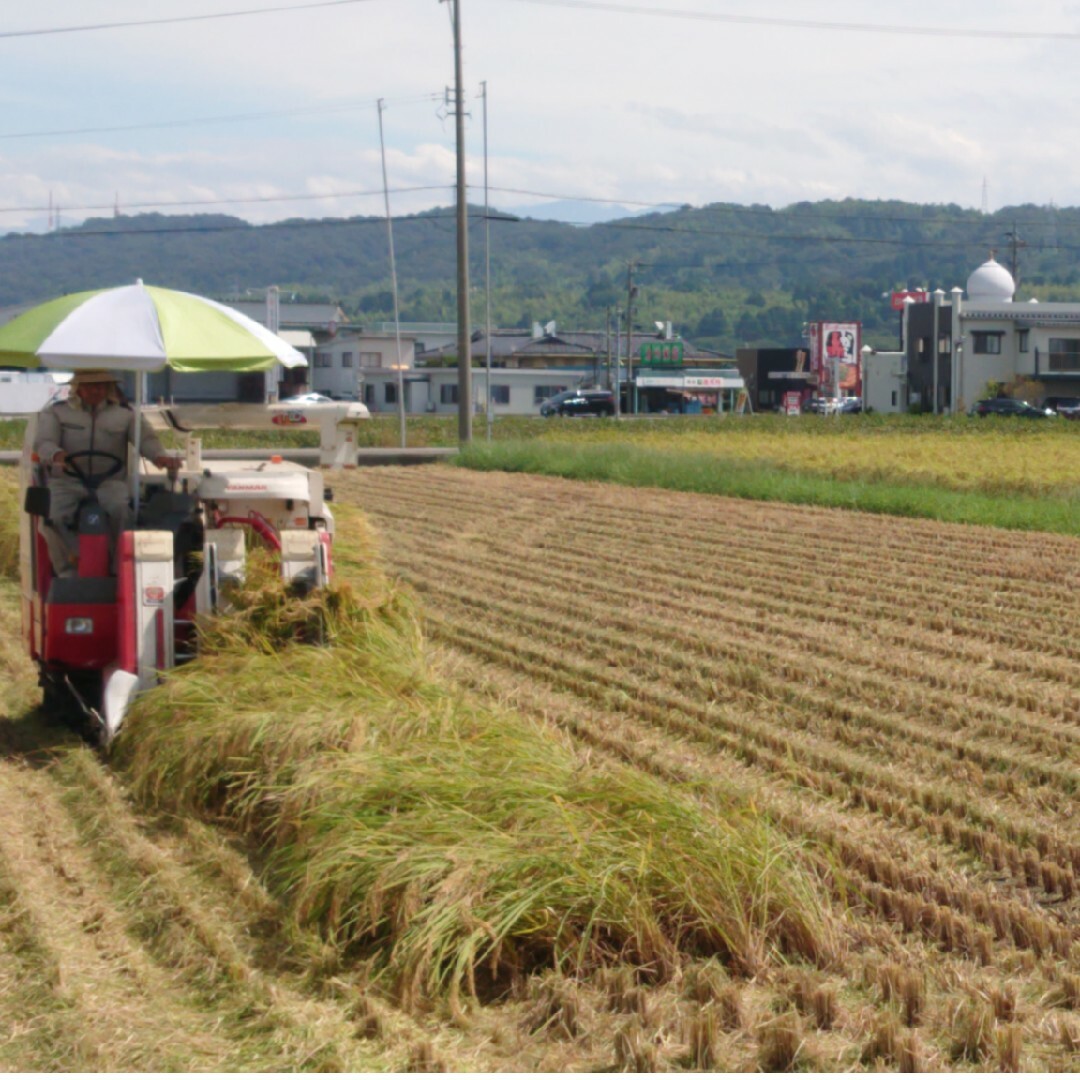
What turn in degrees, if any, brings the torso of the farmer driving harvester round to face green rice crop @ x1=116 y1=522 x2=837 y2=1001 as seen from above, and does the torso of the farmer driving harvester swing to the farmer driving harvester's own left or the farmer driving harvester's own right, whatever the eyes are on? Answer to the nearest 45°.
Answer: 0° — they already face it

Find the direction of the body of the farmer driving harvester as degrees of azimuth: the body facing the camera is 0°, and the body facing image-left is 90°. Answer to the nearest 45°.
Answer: approximately 0°

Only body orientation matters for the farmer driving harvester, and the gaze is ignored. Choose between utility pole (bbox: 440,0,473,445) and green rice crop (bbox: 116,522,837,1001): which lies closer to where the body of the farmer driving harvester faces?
the green rice crop

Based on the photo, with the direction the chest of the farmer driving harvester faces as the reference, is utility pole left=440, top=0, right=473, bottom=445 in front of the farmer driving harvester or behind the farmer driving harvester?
behind
